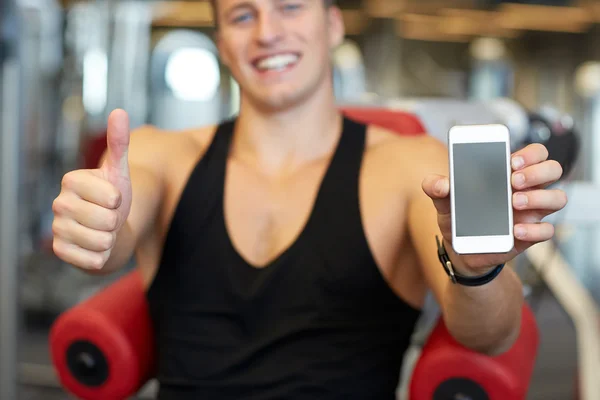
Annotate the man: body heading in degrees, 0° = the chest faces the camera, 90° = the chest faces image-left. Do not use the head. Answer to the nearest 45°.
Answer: approximately 0°

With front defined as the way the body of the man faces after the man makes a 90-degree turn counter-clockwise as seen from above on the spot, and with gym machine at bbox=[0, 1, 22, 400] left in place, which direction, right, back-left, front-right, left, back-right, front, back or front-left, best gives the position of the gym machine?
back-left

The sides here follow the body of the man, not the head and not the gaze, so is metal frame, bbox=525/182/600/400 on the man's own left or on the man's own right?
on the man's own left
